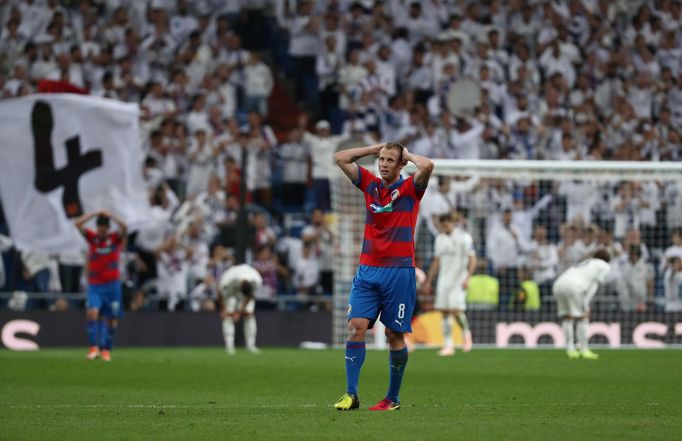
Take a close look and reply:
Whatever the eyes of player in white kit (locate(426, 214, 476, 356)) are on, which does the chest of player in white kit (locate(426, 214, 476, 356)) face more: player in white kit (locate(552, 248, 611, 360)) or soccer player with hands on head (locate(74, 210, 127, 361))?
the soccer player with hands on head

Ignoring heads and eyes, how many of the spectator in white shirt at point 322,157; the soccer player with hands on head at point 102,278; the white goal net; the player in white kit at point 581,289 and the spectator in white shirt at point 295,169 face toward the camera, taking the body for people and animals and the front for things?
4

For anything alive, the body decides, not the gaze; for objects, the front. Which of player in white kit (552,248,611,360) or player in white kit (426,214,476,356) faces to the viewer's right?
player in white kit (552,248,611,360)

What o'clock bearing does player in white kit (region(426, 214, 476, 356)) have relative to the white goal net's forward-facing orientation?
The player in white kit is roughly at 1 o'clock from the white goal net.

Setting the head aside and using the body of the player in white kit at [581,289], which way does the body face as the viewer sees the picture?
to the viewer's right

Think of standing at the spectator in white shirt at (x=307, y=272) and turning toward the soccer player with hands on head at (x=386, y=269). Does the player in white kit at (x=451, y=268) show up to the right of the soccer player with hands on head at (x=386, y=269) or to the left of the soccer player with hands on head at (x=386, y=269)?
left

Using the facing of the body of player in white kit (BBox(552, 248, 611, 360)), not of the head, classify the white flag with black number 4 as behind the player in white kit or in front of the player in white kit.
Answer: behind

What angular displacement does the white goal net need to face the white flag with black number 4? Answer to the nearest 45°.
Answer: approximately 90° to its right

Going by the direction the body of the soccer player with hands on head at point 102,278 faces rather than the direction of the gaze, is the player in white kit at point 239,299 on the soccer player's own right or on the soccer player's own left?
on the soccer player's own left
